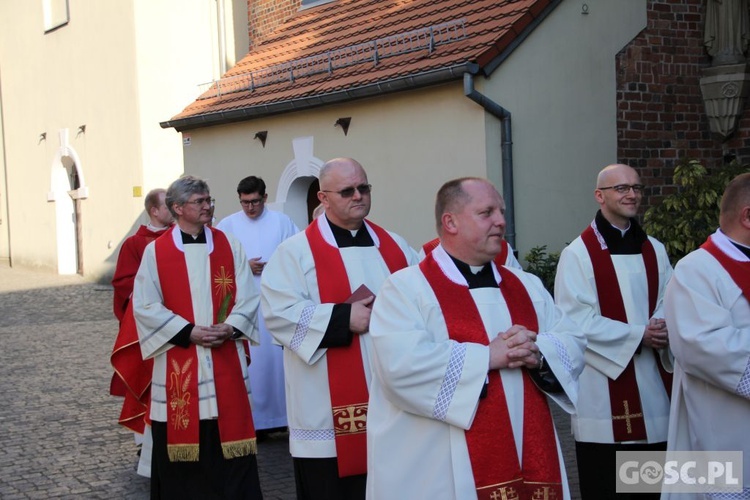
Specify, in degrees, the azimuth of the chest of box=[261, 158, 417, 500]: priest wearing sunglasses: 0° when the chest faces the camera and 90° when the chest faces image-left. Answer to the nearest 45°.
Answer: approximately 315°

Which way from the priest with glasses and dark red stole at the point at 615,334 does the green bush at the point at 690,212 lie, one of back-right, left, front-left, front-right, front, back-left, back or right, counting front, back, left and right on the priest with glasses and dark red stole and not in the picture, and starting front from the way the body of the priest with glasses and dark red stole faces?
back-left

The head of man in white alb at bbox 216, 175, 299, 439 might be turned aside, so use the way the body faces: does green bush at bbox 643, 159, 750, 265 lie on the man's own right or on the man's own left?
on the man's own left

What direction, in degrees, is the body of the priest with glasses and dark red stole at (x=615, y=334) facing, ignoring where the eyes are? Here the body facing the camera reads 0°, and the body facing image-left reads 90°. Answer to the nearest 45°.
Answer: approximately 315°

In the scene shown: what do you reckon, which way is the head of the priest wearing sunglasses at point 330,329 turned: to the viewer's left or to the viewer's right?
to the viewer's right

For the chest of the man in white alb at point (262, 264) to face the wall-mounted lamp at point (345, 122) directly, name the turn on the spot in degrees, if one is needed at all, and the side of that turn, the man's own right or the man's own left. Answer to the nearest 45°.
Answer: approximately 180°

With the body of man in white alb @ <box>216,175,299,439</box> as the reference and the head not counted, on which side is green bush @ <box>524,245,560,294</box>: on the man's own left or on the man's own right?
on the man's own left

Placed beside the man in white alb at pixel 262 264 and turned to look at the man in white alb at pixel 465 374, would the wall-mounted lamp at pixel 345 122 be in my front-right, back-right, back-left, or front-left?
back-left

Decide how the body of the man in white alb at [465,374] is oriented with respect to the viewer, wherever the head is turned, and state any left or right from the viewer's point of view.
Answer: facing the viewer and to the right of the viewer
